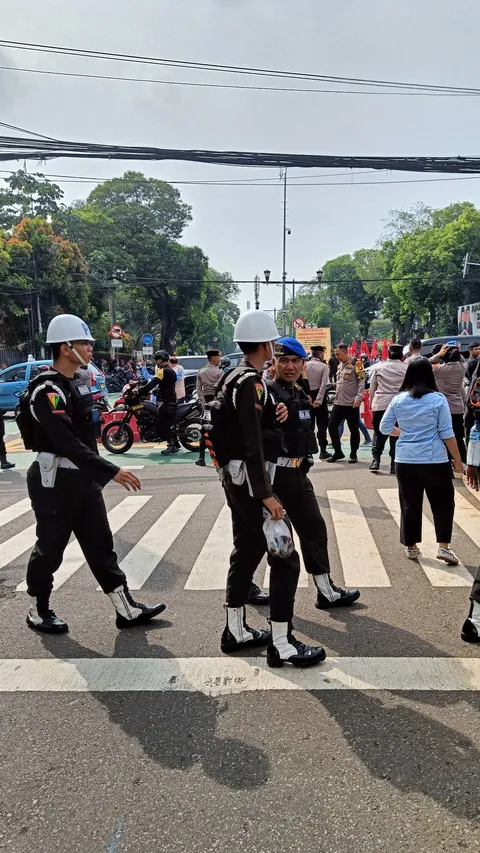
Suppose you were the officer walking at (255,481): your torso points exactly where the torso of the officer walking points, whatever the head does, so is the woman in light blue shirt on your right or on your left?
on your left

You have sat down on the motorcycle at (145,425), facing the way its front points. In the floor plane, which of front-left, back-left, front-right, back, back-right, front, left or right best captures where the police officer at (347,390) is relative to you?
back-left

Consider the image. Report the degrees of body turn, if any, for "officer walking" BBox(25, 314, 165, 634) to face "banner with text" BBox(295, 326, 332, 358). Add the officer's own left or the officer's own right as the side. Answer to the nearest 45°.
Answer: approximately 45° to the officer's own left

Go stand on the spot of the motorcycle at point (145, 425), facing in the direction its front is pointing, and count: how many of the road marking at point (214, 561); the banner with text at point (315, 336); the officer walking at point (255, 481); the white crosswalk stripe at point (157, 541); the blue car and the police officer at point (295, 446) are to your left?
4

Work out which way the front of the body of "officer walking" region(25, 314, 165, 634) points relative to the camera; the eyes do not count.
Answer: to the viewer's right

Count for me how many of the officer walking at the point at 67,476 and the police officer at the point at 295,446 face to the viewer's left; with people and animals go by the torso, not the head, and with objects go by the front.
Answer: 0

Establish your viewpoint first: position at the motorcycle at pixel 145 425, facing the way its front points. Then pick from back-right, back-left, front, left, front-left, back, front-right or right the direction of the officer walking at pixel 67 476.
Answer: left

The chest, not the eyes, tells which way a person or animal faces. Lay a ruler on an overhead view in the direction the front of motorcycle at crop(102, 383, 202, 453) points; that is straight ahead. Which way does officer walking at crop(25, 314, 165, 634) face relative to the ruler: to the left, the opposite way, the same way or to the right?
the opposite way

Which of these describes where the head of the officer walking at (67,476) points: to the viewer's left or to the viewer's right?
to the viewer's right

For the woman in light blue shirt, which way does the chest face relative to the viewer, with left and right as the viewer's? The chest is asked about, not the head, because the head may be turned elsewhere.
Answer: facing away from the viewer
